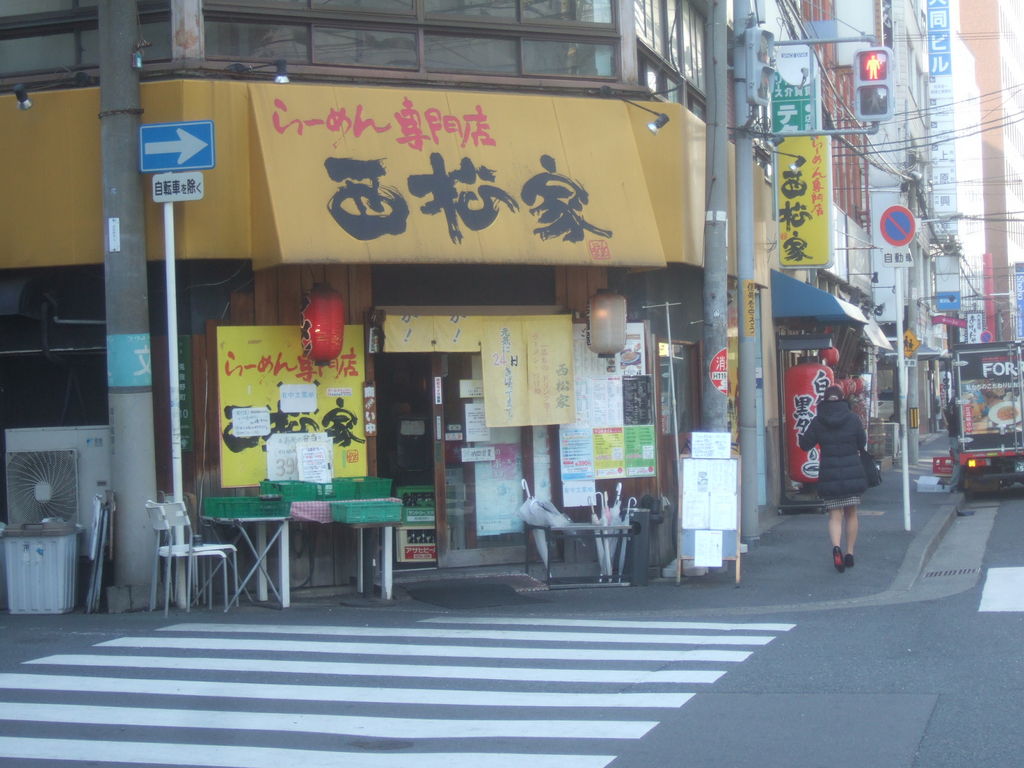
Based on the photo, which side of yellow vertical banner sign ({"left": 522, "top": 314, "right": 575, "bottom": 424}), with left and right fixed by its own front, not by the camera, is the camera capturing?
front

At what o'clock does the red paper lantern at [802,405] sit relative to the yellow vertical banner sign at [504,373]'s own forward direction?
The red paper lantern is roughly at 7 o'clock from the yellow vertical banner sign.

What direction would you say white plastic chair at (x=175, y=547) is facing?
to the viewer's right

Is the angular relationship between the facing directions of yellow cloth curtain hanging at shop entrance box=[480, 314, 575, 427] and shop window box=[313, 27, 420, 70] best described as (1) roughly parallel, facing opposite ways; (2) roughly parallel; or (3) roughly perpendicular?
roughly parallel

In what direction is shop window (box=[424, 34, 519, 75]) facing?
toward the camera

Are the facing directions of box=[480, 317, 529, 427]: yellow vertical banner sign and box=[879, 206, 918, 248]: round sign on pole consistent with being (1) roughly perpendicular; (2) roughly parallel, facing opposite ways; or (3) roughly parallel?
roughly parallel

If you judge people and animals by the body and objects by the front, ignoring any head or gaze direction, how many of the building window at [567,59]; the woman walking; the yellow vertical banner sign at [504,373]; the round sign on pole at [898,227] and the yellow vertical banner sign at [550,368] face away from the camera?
1

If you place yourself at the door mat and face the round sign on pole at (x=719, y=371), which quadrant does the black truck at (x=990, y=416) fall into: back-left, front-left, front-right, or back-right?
front-left

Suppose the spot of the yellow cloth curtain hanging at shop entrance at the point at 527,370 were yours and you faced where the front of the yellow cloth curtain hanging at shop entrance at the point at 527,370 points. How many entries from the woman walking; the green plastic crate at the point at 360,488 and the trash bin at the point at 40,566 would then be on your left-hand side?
1

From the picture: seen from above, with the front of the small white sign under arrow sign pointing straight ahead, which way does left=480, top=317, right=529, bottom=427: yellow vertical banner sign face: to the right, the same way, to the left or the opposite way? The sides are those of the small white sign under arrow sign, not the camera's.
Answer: the same way

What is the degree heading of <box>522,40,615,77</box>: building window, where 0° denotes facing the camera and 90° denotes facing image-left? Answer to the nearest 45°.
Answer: approximately 0°

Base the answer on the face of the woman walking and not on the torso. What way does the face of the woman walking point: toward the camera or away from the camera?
away from the camera

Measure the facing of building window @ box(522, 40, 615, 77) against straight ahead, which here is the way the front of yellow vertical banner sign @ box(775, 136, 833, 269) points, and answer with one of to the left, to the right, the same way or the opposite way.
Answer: the same way

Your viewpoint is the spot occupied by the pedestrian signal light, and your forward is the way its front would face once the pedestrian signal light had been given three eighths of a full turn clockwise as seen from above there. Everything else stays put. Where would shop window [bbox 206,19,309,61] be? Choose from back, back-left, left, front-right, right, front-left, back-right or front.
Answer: left
